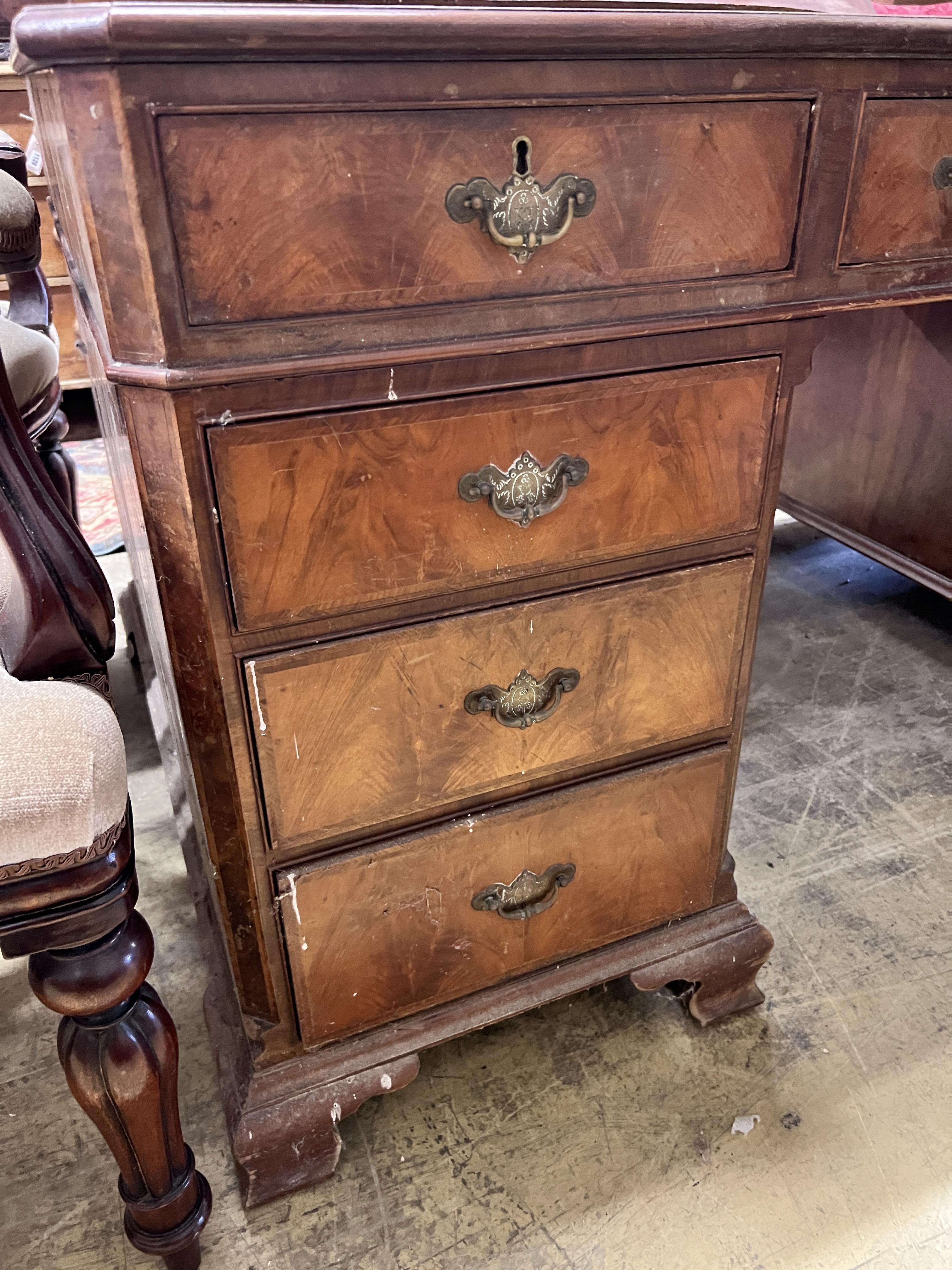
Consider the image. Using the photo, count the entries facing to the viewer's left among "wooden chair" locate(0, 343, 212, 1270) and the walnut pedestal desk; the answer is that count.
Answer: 0

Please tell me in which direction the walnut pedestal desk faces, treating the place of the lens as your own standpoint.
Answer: facing the viewer and to the right of the viewer

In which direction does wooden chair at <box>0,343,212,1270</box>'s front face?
toward the camera

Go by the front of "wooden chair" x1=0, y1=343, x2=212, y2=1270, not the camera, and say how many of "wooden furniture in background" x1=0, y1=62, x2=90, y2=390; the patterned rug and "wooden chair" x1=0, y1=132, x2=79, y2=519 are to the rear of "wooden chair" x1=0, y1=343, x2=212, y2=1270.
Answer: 3

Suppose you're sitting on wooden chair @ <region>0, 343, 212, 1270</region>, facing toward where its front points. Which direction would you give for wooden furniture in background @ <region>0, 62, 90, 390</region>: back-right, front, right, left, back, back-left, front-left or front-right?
back

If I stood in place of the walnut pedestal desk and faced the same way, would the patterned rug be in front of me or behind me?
behind
